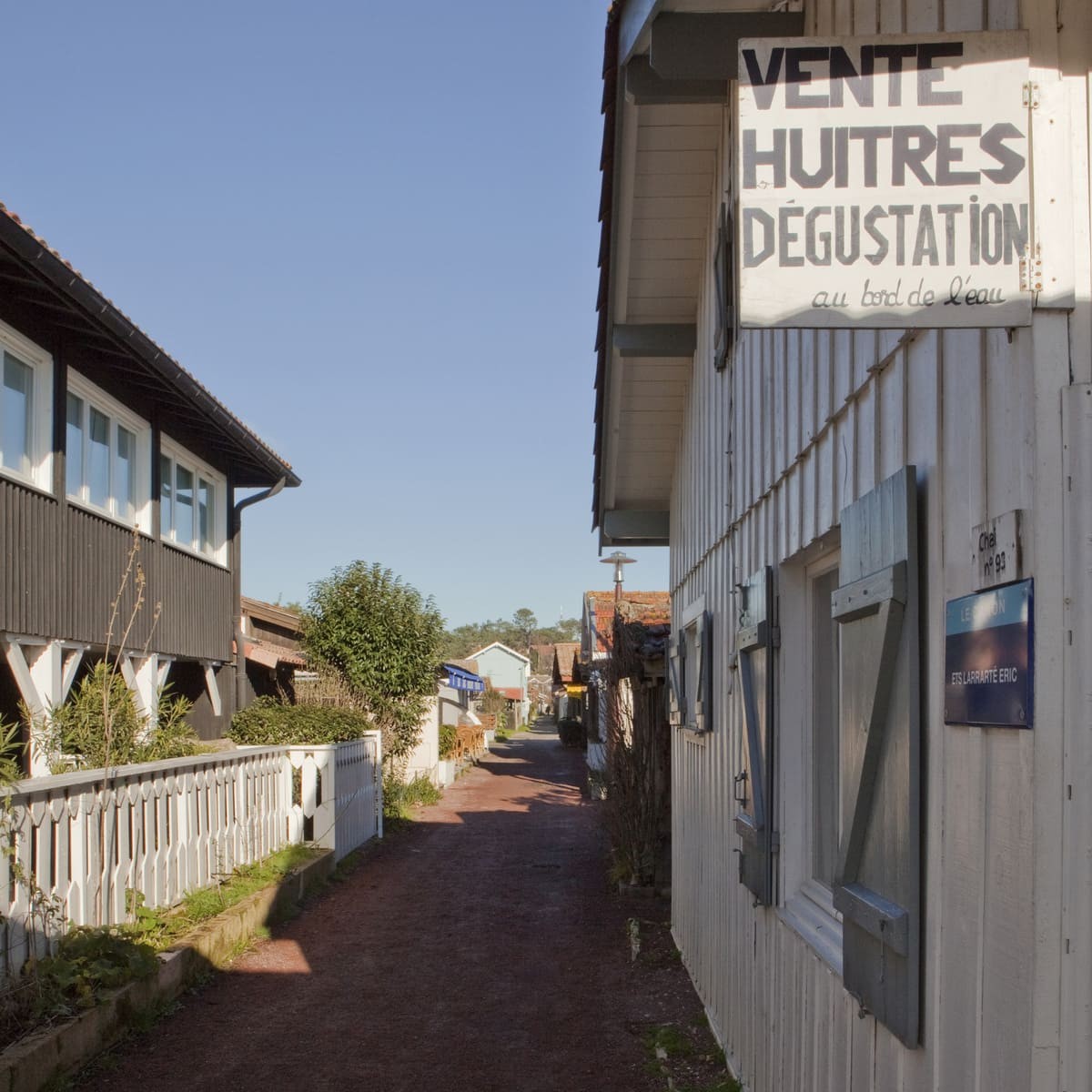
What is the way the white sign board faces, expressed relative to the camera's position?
facing the viewer

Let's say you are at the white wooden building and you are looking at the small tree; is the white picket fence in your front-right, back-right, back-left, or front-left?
front-left

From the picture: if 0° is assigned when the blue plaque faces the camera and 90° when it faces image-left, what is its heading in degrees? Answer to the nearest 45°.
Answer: approximately 45°

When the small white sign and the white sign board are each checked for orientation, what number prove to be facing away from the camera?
0

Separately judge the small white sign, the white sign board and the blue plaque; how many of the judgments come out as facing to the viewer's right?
0

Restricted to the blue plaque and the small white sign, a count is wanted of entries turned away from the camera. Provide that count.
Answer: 0

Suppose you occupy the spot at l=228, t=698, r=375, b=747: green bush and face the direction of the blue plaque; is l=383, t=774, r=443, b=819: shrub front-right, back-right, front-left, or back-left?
back-left

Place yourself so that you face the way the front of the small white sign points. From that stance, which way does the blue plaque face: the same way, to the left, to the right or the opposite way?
the same way

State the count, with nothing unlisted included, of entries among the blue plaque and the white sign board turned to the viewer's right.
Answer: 0
